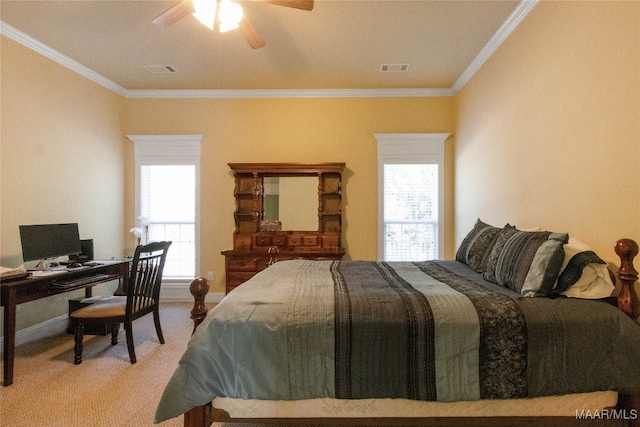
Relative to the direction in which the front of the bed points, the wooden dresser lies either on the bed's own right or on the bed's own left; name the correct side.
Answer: on the bed's own right

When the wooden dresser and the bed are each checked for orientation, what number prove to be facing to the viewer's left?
1

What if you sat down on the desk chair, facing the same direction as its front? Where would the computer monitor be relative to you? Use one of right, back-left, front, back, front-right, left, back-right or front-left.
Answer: front

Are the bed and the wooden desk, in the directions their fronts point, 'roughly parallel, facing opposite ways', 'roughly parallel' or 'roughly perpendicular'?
roughly parallel, facing opposite ways

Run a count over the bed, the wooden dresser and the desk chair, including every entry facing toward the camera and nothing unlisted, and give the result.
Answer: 1

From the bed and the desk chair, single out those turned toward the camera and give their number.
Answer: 0

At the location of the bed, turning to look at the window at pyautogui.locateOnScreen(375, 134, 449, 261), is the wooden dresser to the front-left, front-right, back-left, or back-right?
front-left

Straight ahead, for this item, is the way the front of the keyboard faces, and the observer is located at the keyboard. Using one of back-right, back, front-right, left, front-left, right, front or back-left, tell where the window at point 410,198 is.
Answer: front-left

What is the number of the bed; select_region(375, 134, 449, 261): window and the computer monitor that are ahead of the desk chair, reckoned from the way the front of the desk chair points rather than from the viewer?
1

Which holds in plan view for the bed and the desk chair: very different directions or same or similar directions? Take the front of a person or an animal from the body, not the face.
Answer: same or similar directions

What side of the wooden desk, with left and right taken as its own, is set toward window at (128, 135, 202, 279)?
left

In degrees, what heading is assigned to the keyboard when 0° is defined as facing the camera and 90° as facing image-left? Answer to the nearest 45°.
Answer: approximately 315°

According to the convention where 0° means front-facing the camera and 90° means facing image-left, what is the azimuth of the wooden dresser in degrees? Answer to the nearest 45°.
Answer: approximately 0°

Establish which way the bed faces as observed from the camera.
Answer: facing to the left of the viewer

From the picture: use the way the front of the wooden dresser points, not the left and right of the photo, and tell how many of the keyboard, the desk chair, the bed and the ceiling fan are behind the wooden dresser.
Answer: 0

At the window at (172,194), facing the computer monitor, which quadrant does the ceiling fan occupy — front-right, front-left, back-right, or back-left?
front-left

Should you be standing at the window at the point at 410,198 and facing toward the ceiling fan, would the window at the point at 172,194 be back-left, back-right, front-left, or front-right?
front-right

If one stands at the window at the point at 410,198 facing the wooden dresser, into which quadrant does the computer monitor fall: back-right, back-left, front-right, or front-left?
front-left

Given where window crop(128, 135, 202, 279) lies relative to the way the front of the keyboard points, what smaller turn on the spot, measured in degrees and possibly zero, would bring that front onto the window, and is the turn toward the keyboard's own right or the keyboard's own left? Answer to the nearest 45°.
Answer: approximately 90° to the keyboard's own left

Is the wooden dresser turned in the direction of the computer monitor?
no

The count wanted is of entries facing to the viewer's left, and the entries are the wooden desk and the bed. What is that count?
1
